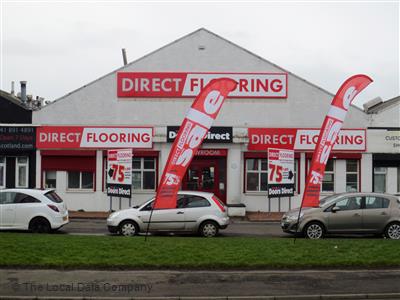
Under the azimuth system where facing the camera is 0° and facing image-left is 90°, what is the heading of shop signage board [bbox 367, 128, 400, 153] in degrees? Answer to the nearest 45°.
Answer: approximately 0°

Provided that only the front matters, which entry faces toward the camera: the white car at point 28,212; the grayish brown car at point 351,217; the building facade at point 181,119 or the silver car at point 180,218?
the building facade

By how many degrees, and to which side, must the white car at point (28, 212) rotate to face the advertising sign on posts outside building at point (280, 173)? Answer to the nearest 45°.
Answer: approximately 135° to its right

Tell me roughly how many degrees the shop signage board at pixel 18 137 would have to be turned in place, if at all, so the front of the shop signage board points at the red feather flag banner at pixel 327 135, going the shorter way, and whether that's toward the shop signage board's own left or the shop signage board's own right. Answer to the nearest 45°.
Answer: approximately 45° to the shop signage board's own left

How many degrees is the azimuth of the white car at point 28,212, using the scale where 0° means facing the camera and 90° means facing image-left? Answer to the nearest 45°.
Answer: approximately 90°

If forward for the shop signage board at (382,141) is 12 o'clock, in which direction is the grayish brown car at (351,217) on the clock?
The grayish brown car is roughly at 12 o'clock from the shop signage board.

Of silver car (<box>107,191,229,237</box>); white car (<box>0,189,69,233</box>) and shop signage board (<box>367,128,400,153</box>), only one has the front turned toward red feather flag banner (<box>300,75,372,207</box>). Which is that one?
the shop signage board

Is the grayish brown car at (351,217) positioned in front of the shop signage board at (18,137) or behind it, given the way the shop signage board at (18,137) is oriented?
in front

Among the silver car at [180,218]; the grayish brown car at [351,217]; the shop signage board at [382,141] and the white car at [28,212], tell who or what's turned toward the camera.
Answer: the shop signage board

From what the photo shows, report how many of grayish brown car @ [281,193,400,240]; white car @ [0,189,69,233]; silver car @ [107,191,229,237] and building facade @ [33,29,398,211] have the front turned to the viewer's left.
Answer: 3

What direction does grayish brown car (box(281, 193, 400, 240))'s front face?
to the viewer's left

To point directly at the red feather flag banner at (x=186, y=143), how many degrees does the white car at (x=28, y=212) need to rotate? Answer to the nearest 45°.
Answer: approximately 135° to its left
